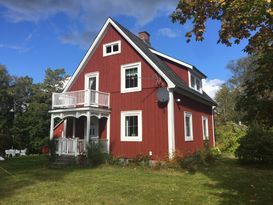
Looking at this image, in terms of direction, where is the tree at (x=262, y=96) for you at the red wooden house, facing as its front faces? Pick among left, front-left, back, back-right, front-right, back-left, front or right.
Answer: left

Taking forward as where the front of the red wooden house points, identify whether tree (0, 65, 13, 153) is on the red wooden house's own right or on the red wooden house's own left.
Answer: on the red wooden house's own right

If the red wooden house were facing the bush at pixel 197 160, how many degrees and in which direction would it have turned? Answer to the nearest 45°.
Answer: approximately 90° to its left

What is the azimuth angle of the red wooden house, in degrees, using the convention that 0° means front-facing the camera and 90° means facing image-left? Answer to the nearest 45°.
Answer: approximately 45°

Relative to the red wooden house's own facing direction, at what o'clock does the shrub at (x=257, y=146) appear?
The shrub is roughly at 8 o'clock from the red wooden house.
